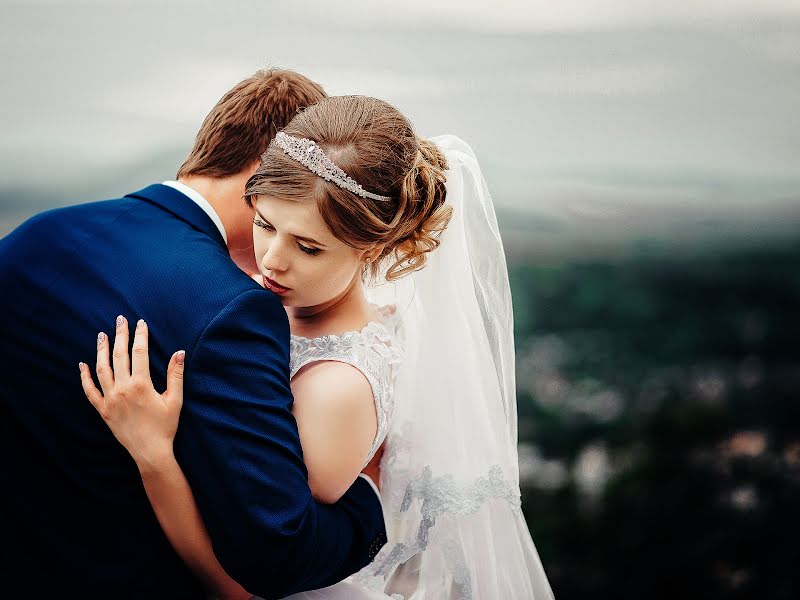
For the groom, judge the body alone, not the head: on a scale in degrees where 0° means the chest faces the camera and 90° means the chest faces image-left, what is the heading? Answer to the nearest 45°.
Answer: approximately 225°

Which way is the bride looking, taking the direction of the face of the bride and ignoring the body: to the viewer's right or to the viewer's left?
to the viewer's left

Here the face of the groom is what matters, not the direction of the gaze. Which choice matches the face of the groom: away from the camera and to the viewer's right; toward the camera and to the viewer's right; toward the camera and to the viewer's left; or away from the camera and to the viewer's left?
away from the camera and to the viewer's right
